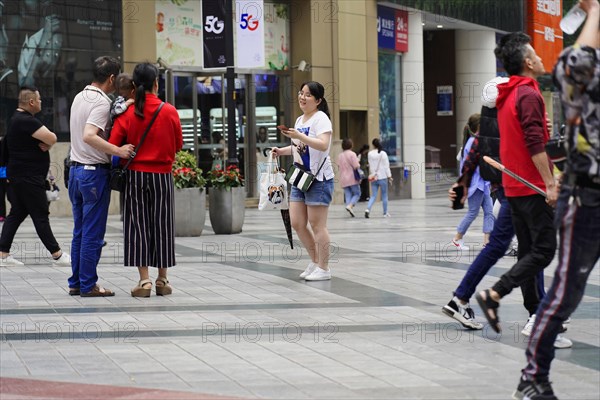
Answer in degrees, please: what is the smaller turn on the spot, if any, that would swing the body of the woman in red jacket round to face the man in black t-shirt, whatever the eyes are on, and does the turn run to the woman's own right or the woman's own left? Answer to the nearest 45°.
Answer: approximately 45° to the woman's own left

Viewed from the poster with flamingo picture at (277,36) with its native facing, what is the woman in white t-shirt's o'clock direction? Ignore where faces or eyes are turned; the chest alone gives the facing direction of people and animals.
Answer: The woman in white t-shirt is roughly at 12 o'clock from the poster with flamingo picture.

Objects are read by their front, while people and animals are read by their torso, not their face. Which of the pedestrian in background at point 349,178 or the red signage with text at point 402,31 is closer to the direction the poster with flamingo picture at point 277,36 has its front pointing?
the pedestrian in background

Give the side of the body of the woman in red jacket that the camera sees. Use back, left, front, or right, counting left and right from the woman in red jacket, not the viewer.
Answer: back

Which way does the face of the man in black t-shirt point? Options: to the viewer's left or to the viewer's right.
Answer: to the viewer's right

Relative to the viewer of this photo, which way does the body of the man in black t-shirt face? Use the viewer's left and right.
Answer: facing to the right of the viewer
